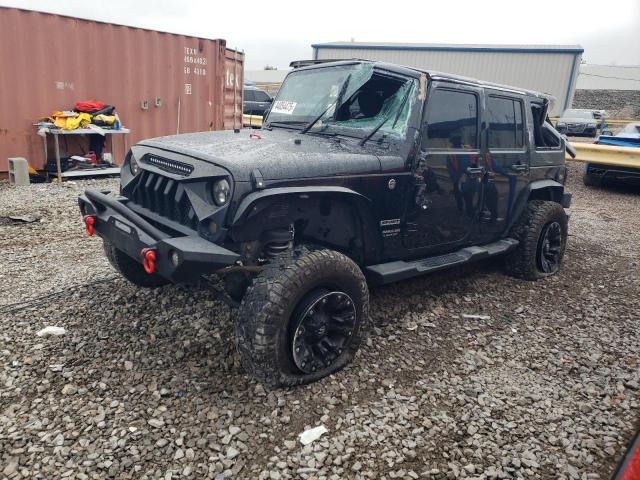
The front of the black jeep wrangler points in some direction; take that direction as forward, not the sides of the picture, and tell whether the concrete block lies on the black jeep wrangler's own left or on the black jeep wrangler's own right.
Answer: on the black jeep wrangler's own right

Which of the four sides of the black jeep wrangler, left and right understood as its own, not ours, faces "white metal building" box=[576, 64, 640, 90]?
back

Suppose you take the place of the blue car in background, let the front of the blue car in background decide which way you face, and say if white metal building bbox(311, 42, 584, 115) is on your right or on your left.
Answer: on your right

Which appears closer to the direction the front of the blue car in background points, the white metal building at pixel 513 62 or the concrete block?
the concrete block

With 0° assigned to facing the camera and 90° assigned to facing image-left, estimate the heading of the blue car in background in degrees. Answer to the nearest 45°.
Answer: approximately 45°

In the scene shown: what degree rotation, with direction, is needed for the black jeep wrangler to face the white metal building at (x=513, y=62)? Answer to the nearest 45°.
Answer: approximately 135° to its right

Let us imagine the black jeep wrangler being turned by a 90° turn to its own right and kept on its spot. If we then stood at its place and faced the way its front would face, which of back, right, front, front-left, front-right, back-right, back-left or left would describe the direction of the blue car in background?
right

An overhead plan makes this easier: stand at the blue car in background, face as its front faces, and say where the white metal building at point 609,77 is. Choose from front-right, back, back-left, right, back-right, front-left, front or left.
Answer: back-right

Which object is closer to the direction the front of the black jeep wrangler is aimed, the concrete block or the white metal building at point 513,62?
the concrete block

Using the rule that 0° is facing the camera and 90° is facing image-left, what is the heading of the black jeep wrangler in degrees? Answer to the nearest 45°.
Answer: approximately 45°
